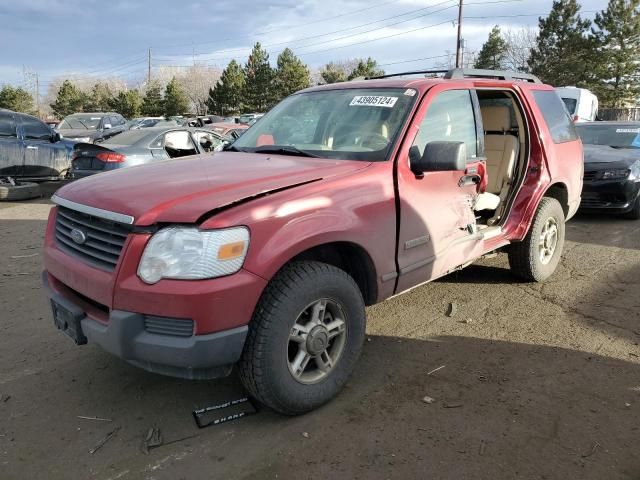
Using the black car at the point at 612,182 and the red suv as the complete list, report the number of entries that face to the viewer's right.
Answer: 0

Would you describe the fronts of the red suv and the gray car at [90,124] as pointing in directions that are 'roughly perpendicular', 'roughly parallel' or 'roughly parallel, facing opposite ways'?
roughly parallel

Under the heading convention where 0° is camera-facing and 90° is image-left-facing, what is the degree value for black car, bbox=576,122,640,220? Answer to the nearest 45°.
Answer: approximately 45°

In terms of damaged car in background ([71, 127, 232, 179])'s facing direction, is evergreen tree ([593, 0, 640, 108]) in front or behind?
in front

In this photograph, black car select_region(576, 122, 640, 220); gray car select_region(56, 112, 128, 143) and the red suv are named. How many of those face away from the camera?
0

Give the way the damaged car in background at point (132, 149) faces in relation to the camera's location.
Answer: facing away from the viewer and to the right of the viewer

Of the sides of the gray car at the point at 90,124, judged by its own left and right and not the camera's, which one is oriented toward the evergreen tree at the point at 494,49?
back

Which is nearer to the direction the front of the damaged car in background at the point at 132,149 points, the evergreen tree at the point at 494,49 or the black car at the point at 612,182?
the evergreen tree

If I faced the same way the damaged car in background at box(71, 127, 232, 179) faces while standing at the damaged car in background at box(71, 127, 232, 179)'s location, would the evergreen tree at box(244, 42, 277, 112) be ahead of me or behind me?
ahead

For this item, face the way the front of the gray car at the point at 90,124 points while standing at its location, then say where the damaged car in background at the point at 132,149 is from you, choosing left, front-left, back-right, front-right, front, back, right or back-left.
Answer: front-left

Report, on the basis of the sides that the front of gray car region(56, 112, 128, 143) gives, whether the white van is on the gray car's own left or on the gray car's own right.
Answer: on the gray car's own left

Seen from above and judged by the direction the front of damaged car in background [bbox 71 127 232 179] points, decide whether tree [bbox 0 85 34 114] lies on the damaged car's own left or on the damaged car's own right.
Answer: on the damaged car's own left

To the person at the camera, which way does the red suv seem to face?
facing the viewer and to the left of the viewer

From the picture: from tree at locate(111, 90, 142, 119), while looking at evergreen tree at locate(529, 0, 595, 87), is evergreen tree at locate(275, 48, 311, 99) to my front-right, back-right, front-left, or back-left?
front-left

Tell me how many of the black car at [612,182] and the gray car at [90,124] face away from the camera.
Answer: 0
